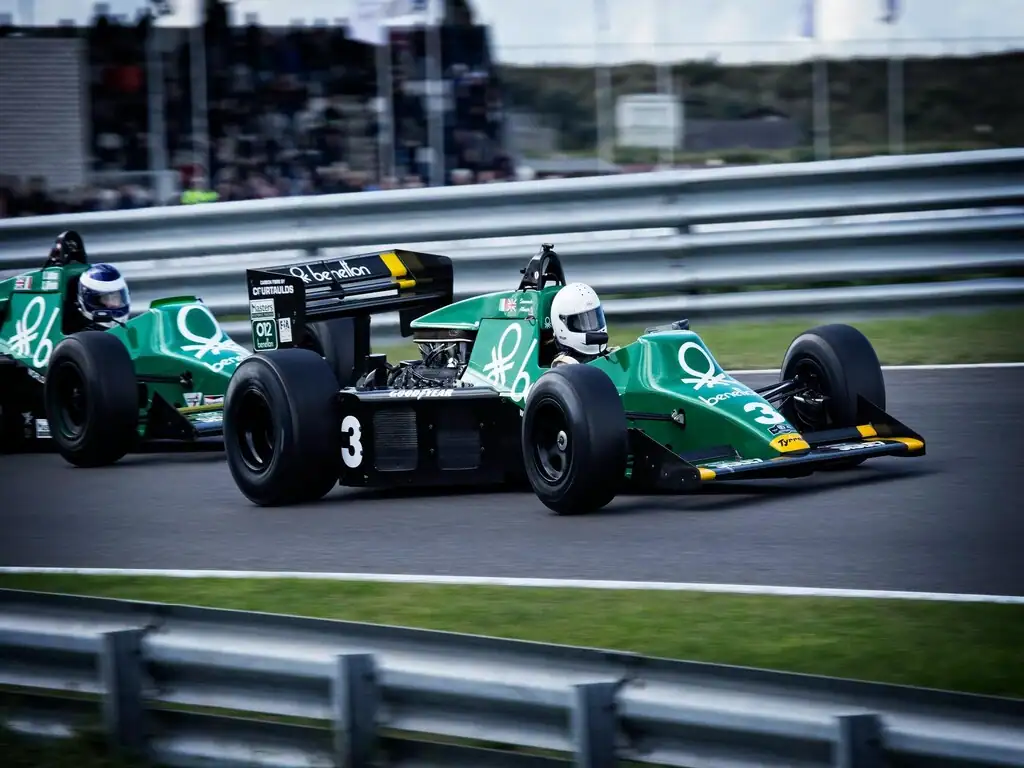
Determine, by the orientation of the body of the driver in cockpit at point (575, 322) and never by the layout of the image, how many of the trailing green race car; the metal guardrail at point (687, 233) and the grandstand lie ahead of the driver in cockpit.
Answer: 0

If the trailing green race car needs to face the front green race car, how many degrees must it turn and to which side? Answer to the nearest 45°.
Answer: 0° — it already faces it

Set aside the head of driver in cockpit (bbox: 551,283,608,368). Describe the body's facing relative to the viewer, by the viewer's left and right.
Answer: facing the viewer and to the right of the viewer

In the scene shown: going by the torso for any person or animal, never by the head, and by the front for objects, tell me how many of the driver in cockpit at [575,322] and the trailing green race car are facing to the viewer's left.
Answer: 0

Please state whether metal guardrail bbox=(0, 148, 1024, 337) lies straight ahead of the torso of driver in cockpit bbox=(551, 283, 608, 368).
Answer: no

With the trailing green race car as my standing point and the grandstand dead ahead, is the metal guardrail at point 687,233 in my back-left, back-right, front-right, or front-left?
front-right

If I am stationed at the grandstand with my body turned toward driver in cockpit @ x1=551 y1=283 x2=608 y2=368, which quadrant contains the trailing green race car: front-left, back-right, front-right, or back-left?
front-right

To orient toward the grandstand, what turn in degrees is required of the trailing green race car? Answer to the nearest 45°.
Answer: approximately 135° to its left

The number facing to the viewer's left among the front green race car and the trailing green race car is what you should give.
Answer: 0

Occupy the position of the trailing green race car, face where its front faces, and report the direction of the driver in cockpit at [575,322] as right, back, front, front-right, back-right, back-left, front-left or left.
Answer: front

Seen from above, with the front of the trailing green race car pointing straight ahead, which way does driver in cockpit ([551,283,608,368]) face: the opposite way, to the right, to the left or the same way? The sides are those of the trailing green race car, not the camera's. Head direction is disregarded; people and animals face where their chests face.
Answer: the same way

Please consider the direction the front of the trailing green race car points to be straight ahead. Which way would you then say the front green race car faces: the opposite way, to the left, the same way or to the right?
the same way

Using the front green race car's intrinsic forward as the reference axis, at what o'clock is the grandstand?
The grandstand is roughly at 7 o'clock from the front green race car.

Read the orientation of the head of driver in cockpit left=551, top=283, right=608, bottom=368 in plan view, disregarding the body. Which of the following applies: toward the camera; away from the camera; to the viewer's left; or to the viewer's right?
to the viewer's right

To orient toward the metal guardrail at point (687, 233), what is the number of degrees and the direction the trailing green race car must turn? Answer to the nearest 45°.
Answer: approximately 45° to its left

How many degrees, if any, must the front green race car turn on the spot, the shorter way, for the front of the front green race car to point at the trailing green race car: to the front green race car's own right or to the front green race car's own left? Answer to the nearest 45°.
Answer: approximately 180°
